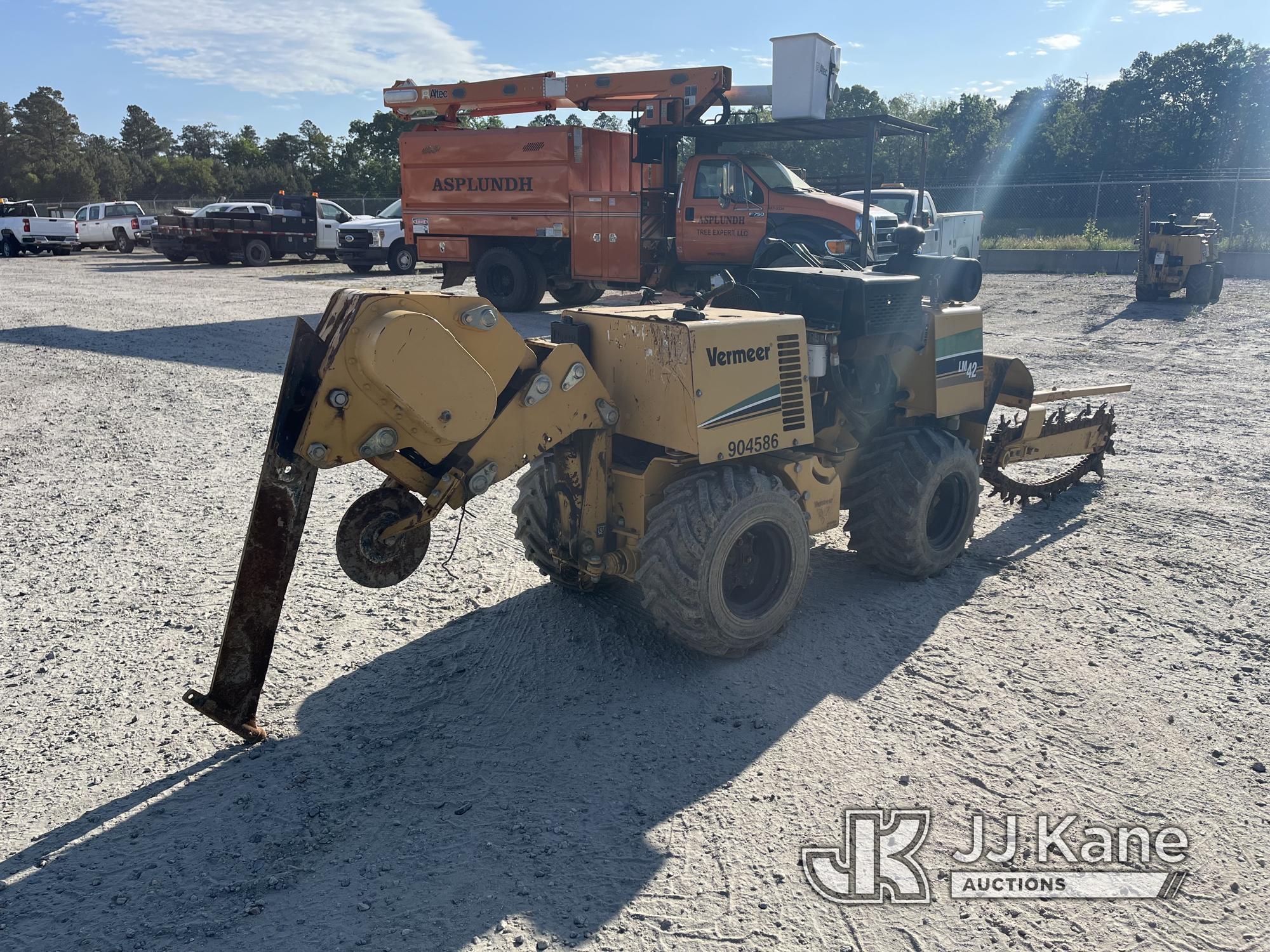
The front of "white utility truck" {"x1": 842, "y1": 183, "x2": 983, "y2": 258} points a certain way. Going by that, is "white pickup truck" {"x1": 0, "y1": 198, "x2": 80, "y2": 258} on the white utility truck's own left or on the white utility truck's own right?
on the white utility truck's own right

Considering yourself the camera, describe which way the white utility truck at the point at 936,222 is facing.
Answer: facing the viewer and to the left of the viewer

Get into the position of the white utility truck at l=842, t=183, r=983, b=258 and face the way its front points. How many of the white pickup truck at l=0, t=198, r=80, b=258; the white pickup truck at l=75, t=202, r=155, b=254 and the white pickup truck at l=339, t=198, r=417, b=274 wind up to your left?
0

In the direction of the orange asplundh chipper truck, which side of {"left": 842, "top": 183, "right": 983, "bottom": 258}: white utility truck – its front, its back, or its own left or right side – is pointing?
front

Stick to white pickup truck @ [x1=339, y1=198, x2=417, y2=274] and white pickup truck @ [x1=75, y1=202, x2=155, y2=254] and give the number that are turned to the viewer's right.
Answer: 0

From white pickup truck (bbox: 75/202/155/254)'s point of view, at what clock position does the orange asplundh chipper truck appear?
The orange asplundh chipper truck is roughly at 7 o'clock from the white pickup truck.

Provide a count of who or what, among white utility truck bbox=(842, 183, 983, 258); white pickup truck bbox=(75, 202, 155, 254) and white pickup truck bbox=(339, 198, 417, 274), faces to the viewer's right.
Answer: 0

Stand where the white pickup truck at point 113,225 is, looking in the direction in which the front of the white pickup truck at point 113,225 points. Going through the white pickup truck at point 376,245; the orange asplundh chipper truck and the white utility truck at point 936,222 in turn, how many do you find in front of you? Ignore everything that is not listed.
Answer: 0

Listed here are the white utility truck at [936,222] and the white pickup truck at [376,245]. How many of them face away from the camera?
0

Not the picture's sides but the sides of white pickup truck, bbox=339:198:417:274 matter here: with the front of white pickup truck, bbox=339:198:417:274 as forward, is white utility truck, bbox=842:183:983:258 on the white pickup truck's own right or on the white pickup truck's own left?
on the white pickup truck's own left

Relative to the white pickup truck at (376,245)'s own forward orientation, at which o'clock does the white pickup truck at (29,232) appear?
the white pickup truck at (29,232) is roughly at 3 o'clock from the white pickup truck at (376,245).

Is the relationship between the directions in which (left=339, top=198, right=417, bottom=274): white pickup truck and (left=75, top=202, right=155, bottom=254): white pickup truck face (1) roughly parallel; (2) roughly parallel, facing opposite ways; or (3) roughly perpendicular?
roughly perpendicular

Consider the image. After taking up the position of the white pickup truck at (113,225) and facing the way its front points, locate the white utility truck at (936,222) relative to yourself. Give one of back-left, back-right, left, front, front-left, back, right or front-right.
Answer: back

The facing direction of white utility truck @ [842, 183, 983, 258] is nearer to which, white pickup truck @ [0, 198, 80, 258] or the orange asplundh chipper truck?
the orange asplundh chipper truck

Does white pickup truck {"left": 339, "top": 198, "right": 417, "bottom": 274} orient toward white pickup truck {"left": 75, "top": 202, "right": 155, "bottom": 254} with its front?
no
